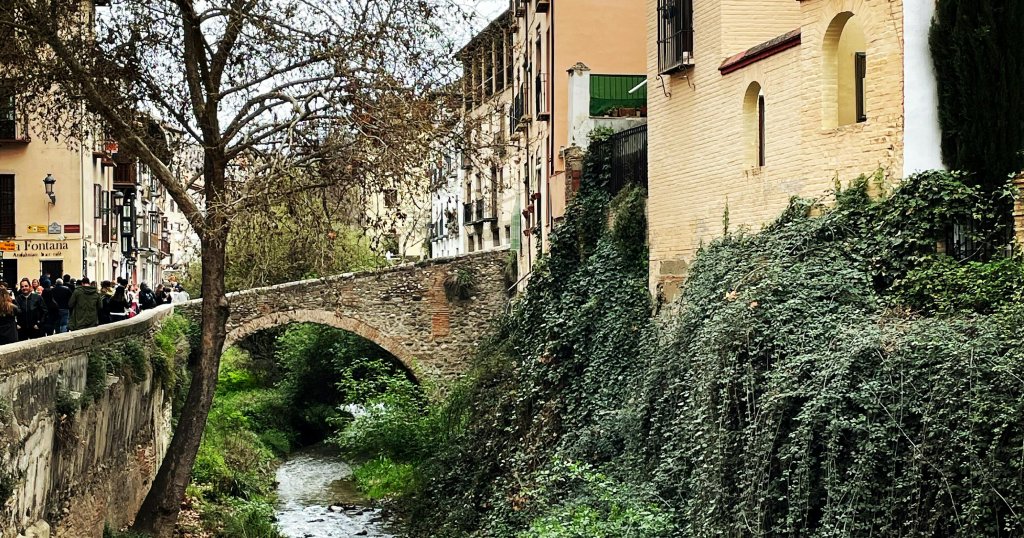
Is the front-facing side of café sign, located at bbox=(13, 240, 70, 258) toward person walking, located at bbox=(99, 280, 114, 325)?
yes

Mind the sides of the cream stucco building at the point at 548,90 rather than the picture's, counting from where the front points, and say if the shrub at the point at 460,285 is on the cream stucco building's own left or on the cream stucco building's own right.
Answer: on the cream stucco building's own right

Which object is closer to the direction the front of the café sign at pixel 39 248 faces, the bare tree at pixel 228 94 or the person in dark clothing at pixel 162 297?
the bare tree

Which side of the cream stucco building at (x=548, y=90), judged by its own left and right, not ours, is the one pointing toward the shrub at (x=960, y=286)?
left

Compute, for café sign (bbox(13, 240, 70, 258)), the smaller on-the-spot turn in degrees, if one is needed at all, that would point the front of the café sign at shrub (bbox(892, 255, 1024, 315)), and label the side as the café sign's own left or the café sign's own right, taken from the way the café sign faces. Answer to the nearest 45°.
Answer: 0° — it already faces it

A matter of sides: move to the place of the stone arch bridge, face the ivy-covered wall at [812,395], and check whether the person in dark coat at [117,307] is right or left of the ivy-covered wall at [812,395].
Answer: right

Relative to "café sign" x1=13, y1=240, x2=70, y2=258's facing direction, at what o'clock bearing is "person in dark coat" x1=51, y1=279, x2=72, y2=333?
The person in dark coat is roughly at 12 o'clock from the café sign.

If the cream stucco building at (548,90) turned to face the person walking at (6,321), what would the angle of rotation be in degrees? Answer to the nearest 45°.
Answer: approximately 45° to its left

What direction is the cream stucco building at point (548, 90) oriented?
to the viewer's left

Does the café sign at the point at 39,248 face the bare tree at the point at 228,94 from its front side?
yes
